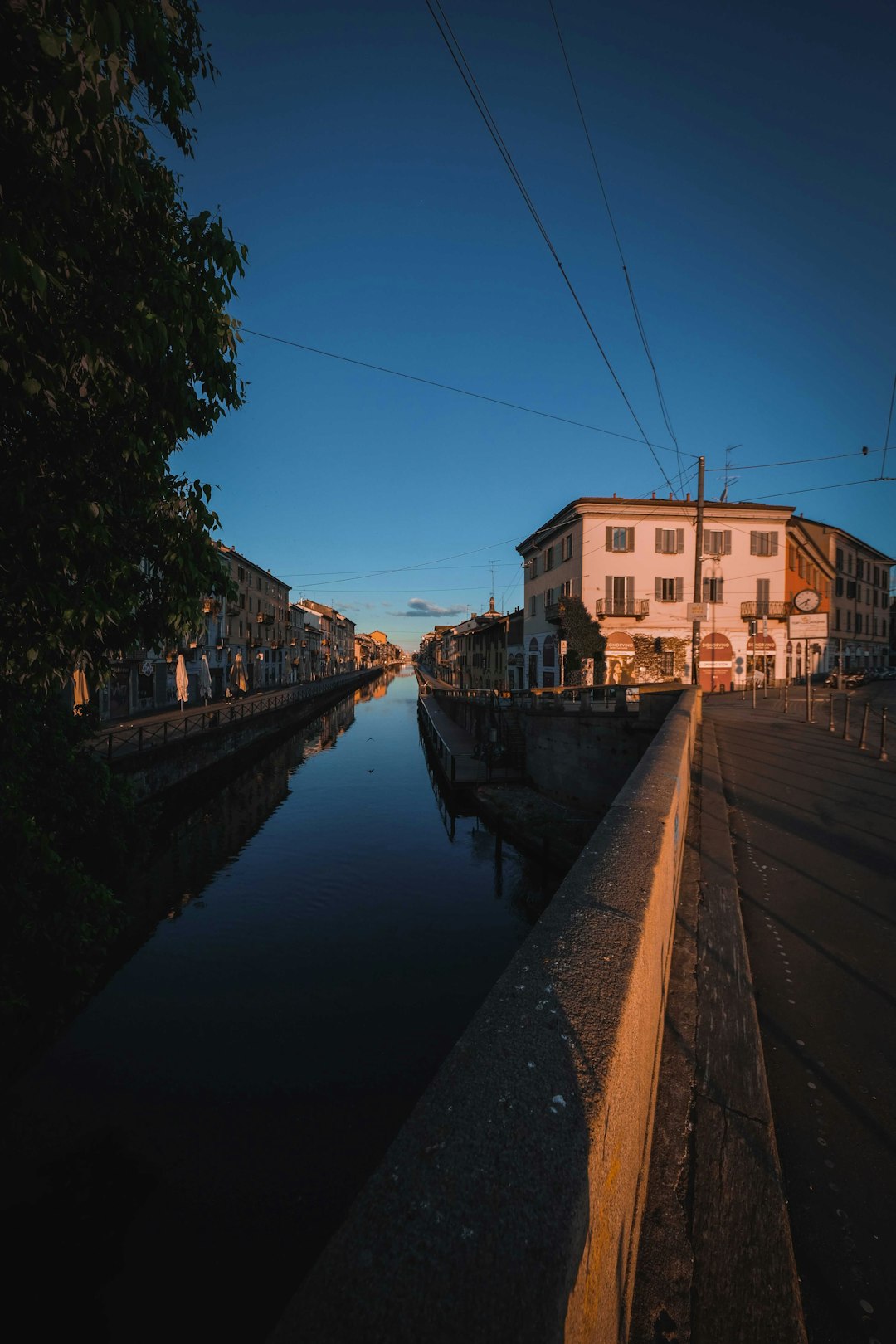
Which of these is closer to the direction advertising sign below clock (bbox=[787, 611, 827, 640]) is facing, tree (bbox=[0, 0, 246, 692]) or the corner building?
the tree

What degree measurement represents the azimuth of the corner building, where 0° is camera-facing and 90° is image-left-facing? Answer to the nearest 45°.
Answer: approximately 0°

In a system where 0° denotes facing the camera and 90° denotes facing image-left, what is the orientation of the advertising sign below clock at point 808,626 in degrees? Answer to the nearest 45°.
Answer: approximately 0°

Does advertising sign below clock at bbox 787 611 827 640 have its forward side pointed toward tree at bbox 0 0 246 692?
yes

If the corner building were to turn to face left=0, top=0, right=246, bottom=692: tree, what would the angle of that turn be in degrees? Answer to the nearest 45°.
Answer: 0° — it already faces it

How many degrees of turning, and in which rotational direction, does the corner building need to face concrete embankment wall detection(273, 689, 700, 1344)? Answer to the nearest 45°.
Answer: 0° — it already faces it

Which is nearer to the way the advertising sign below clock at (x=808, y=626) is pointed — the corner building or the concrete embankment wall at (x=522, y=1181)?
the concrete embankment wall

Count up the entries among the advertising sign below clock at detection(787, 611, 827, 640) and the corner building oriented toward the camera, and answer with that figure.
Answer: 2

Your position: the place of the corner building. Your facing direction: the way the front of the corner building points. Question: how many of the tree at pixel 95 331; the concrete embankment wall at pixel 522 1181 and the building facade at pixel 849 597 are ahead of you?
2

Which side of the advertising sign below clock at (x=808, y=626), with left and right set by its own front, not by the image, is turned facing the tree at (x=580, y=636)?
right

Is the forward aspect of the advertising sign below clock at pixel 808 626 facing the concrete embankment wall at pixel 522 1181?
yes
